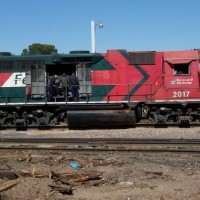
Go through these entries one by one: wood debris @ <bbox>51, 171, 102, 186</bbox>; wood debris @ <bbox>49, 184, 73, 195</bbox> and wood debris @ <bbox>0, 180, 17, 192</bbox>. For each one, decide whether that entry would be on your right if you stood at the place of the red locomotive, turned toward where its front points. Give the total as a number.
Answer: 3

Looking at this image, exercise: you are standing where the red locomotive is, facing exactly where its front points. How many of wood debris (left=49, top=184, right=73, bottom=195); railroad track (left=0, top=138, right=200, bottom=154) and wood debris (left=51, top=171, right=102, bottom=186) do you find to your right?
3

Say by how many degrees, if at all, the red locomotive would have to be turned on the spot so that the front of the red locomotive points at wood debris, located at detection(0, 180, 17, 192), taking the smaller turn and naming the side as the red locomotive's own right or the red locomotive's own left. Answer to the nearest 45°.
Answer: approximately 90° to the red locomotive's own right

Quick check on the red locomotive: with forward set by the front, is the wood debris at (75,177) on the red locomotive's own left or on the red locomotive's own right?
on the red locomotive's own right

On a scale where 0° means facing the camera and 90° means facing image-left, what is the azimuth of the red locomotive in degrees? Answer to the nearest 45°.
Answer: approximately 270°

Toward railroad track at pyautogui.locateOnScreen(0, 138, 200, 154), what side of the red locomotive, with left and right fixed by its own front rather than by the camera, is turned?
right

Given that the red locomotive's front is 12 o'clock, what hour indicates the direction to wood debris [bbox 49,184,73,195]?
The wood debris is roughly at 3 o'clock from the red locomotive.
